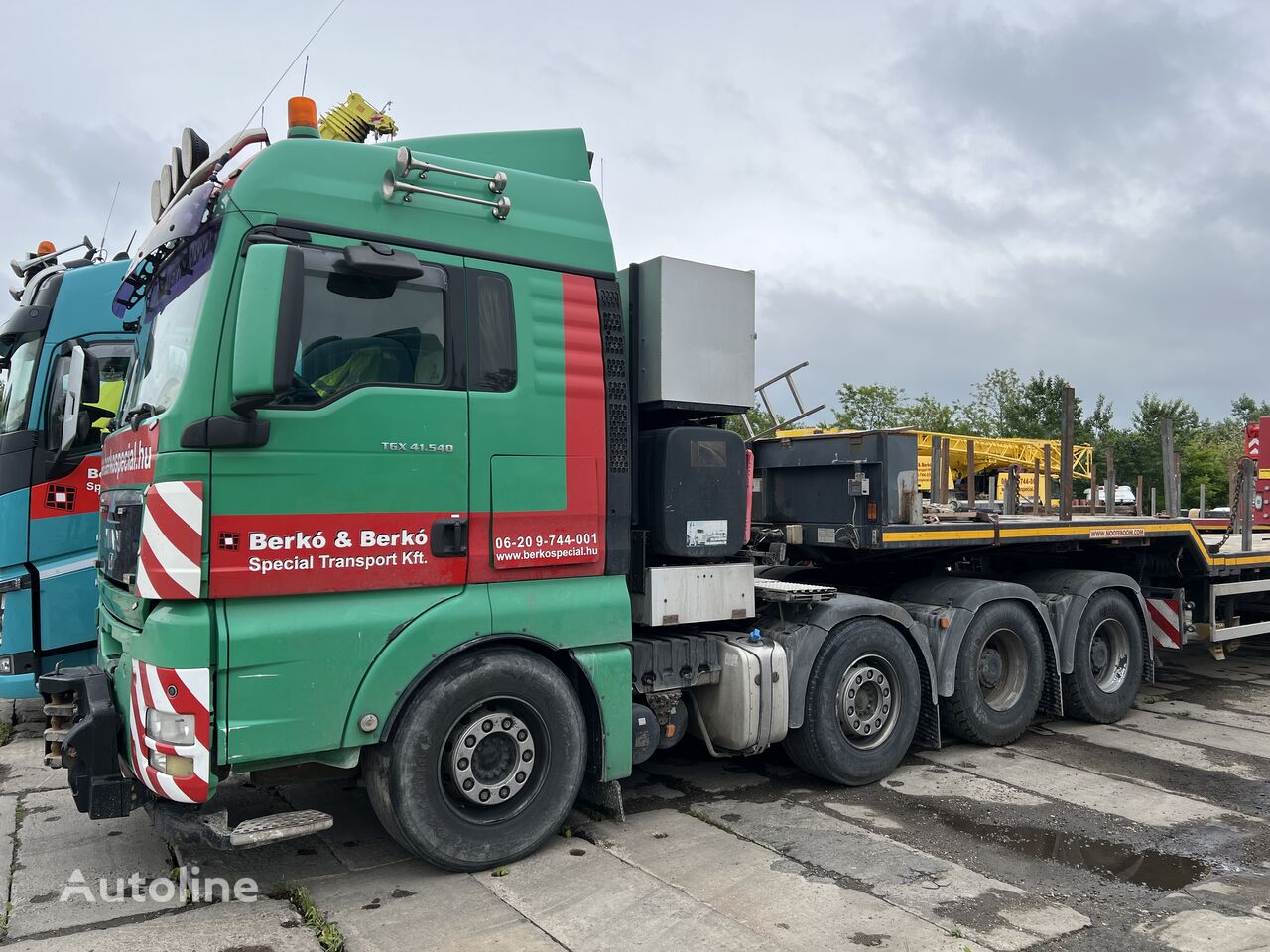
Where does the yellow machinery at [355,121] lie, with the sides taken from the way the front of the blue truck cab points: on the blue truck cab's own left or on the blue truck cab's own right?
on the blue truck cab's own left

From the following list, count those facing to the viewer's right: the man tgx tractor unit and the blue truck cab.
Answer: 0

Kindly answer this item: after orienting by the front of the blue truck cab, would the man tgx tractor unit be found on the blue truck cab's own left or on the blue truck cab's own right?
on the blue truck cab's own left

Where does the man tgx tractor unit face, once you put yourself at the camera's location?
facing the viewer and to the left of the viewer
